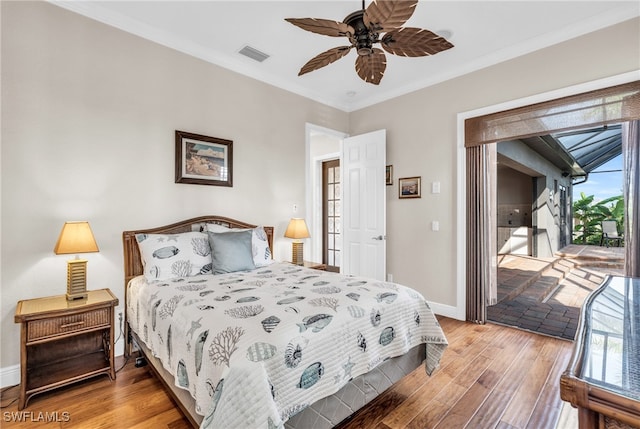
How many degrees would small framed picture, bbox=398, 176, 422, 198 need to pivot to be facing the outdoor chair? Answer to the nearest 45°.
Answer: approximately 135° to its left

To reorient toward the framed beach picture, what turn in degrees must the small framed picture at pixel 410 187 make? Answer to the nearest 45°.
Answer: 0° — it already faces it

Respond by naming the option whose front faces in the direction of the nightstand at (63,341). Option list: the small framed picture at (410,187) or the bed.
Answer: the small framed picture

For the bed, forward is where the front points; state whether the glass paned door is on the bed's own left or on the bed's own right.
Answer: on the bed's own left

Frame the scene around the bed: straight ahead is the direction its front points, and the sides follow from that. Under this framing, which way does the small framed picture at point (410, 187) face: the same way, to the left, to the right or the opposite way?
to the right

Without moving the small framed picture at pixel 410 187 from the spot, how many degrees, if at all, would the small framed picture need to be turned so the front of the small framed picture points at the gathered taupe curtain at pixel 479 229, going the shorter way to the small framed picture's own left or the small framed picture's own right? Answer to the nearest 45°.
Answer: approximately 90° to the small framed picture's own left

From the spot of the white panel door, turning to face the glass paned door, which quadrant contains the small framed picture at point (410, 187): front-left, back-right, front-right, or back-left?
back-right

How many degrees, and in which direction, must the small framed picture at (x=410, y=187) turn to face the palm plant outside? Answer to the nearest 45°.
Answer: approximately 135° to its left

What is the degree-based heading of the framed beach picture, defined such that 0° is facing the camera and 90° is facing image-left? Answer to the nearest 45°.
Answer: approximately 315°

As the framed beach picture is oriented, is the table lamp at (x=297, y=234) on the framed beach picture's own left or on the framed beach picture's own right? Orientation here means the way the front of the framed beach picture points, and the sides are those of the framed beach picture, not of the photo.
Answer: on the framed beach picture's own left

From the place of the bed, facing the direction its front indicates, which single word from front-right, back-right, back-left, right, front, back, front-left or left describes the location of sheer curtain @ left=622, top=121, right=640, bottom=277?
front-left
